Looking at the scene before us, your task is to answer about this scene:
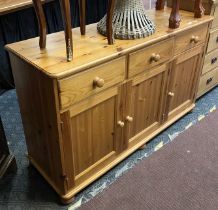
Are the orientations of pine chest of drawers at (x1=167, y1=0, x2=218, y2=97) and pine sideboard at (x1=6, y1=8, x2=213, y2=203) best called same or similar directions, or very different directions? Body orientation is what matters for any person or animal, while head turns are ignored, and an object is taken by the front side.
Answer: same or similar directions

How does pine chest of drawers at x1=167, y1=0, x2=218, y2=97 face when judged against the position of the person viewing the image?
facing the viewer and to the right of the viewer

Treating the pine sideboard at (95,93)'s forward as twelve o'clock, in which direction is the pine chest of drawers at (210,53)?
the pine chest of drawers at (210,53) is roughly at 9 o'clock from the pine sideboard at (95,93).

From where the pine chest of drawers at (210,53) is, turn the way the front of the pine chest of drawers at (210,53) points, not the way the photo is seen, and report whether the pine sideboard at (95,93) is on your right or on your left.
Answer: on your right
